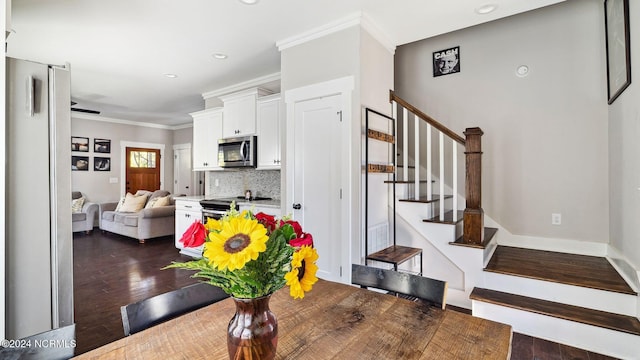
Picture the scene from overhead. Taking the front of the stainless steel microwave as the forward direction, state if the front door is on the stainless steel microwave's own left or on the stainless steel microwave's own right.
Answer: on the stainless steel microwave's own right

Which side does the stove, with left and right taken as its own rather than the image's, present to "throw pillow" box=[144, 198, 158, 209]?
right

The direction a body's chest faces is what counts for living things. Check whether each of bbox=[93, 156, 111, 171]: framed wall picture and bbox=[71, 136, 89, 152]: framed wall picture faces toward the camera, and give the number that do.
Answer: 2

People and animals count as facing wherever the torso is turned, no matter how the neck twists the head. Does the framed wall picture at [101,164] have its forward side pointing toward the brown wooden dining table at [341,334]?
yes

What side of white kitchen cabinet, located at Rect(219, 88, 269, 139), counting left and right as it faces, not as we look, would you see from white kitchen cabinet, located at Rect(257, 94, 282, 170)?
left

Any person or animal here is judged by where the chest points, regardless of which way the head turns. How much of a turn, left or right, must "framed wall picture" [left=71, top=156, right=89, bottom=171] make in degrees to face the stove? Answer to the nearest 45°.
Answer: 0° — it already faces it

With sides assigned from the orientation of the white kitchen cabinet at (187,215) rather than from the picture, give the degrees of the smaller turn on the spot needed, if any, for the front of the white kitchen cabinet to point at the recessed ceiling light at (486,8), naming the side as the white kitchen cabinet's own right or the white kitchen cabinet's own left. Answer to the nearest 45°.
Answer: approximately 90° to the white kitchen cabinet's own left

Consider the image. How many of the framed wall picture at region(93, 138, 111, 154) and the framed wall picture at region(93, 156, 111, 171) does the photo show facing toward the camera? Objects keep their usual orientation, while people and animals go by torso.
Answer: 2
